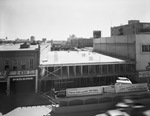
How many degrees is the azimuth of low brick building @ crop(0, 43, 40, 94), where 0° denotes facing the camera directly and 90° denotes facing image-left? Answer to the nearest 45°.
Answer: approximately 0°
